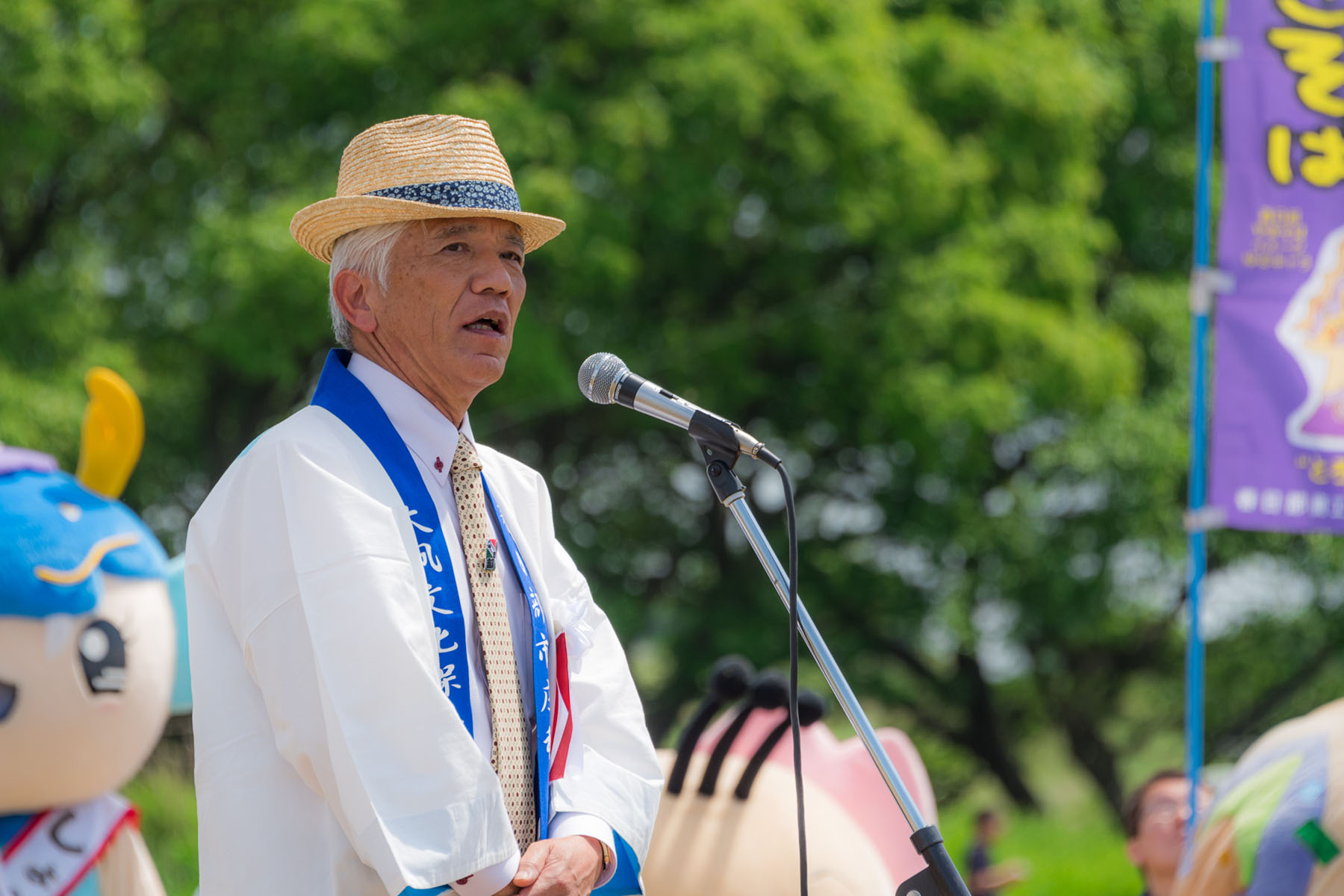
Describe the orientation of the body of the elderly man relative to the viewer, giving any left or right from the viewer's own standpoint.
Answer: facing the viewer and to the right of the viewer

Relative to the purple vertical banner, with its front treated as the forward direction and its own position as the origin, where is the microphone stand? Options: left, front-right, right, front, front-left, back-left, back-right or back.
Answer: front

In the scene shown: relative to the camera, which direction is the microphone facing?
to the viewer's left

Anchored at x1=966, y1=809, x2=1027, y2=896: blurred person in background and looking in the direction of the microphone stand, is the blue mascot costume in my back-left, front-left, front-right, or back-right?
front-right

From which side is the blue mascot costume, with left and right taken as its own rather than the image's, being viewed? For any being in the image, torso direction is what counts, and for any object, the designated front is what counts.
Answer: front

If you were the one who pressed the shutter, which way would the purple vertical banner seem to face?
facing the viewer

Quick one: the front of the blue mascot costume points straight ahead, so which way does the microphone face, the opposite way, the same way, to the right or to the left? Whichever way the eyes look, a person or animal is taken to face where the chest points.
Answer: to the right

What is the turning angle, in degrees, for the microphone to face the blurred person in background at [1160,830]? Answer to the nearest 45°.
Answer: approximately 135° to its right
